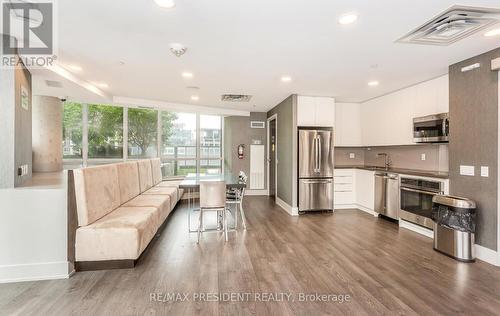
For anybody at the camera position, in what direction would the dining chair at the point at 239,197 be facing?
facing to the left of the viewer

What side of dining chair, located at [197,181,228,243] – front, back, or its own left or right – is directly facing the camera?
back

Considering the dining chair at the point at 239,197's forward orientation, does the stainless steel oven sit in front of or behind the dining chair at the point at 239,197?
behind

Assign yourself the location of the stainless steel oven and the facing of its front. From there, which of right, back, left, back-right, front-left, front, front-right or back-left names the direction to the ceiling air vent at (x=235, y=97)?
front-right

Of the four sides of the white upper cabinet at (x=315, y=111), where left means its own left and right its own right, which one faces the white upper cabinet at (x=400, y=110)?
left

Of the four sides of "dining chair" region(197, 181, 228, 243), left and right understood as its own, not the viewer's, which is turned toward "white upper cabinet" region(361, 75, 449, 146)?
right

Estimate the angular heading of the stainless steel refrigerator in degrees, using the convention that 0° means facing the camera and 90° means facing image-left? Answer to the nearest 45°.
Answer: approximately 0°

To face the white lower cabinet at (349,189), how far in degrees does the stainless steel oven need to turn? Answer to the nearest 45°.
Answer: approximately 90° to its right

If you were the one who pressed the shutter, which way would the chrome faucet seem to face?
facing to the left of the viewer

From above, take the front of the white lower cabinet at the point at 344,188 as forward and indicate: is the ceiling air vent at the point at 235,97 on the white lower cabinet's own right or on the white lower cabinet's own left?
on the white lower cabinet's own right

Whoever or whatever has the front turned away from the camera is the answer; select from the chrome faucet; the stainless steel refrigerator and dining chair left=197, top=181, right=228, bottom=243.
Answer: the dining chair

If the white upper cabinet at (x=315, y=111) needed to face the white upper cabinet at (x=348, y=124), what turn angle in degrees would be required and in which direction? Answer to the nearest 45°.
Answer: approximately 135° to its left

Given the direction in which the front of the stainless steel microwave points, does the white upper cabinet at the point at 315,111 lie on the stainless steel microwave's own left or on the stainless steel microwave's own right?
on the stainless steel microwave's own right

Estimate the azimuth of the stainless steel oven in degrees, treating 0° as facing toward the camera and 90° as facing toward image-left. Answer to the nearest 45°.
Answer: approximately 45°
